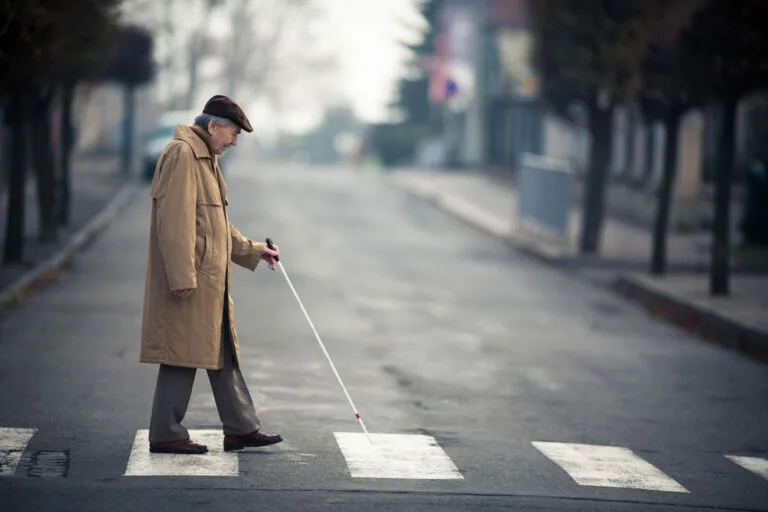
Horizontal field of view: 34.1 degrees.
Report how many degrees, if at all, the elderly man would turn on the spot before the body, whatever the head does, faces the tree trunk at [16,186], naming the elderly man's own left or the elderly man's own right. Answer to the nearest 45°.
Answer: approximately 90° to the elderly man's own left

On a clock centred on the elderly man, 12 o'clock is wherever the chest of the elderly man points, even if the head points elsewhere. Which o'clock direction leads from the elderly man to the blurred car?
The blurred car is roughly at 9 o'clock from the elderly man.

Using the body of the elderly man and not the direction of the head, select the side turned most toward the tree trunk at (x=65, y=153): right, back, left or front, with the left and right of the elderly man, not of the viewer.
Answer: left

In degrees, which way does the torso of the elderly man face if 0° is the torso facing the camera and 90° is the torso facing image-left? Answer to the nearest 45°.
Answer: approximately 270°

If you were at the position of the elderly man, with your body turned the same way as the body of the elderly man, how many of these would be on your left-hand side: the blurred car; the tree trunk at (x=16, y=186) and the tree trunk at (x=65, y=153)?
3

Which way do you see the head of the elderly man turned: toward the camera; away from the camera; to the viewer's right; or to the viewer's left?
to the viewer's right

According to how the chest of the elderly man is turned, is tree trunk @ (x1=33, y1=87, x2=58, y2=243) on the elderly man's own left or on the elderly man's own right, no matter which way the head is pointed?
on the elderly man's own left
